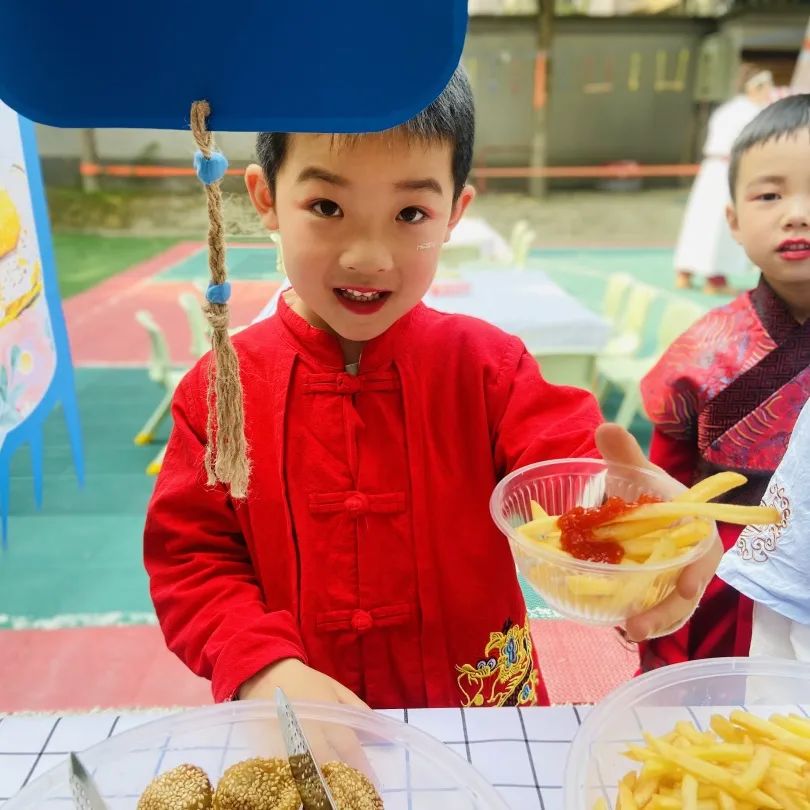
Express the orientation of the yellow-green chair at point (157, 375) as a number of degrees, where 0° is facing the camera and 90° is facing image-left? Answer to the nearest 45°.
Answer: approximately 270°

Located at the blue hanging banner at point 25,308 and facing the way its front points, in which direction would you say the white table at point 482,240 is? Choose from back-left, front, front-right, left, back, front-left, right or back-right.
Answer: left

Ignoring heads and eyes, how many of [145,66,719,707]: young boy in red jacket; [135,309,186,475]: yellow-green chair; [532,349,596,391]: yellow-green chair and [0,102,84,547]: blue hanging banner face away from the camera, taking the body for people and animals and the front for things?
1

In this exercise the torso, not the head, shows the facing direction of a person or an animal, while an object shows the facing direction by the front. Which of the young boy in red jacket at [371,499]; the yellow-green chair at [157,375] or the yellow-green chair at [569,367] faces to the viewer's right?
the yellow-green chair at [157,375]

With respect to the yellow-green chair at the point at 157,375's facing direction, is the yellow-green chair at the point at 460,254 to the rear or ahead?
ahead

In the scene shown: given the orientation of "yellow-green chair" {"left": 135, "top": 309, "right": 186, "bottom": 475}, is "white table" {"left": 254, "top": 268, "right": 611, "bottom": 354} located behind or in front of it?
in front

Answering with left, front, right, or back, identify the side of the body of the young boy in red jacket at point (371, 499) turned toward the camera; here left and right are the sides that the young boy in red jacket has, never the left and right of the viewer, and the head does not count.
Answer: front

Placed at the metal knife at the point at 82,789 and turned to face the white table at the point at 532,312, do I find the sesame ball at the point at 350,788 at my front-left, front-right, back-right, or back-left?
front-right

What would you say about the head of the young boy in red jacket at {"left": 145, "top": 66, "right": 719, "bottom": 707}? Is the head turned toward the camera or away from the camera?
toward the camera

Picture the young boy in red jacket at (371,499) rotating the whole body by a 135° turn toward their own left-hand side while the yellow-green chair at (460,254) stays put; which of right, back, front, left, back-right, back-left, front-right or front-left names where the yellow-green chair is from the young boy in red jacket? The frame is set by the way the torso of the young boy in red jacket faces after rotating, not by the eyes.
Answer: front-left

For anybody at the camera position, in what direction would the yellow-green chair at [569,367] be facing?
facing away from the viewer

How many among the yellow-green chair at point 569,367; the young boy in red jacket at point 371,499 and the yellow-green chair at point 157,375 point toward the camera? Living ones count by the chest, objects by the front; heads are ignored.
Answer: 1

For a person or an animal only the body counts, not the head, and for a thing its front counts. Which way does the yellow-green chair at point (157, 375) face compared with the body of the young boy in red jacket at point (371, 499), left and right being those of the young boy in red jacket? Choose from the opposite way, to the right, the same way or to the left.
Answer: to the left
